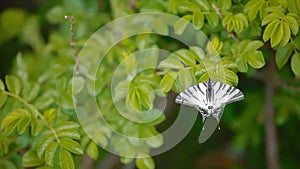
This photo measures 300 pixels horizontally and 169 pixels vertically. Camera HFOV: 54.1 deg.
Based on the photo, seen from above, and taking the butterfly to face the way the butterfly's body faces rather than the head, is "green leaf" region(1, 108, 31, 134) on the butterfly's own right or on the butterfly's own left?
on the butterfly's own left

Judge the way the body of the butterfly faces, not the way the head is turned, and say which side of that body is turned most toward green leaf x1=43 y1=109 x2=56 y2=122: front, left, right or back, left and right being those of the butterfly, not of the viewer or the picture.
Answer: left

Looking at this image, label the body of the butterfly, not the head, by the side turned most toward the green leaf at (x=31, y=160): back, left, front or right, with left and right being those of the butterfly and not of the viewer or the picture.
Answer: left

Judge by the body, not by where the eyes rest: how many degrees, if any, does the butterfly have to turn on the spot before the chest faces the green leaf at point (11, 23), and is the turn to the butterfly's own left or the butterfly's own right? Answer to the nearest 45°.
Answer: approximately 45° to the butterfly's own left

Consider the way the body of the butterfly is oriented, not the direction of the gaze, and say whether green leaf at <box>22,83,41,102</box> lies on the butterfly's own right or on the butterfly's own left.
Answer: on the butterfly's own left

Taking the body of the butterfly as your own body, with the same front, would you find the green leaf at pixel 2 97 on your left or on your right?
on your left

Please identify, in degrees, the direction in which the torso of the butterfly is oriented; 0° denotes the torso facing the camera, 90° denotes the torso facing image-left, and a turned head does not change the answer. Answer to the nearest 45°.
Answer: approximately 180°
